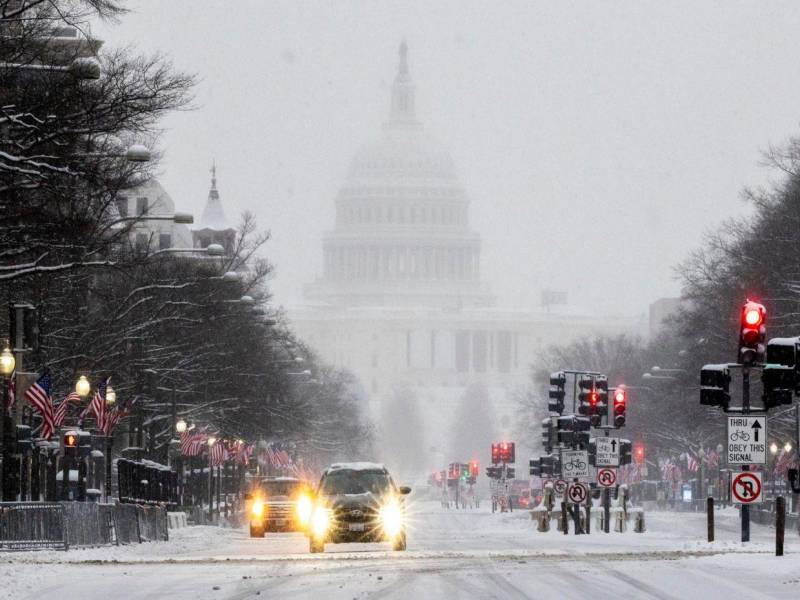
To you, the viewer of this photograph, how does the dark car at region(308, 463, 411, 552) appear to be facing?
facing the viewer

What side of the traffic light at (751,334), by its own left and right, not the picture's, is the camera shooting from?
front

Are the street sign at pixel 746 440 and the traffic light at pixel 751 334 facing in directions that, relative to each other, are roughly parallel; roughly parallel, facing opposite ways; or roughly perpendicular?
roughly parallel

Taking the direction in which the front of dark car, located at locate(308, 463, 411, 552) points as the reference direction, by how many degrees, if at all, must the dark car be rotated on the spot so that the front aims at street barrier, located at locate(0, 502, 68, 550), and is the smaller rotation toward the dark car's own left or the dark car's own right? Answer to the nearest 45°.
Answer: approximately 90° to the dark car's own right

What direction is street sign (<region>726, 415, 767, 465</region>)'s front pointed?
toward the camera

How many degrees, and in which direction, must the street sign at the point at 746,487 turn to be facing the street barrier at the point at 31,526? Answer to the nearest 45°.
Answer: approximately 90° to its right

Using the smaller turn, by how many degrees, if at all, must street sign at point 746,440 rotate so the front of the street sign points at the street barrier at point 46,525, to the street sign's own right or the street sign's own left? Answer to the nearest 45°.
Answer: approximately 90° to the street sign's own right

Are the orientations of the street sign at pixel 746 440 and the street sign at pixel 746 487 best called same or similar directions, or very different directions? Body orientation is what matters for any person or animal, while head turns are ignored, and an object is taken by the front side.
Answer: same or similar directions

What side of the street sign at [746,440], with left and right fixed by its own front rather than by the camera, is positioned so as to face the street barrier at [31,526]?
right

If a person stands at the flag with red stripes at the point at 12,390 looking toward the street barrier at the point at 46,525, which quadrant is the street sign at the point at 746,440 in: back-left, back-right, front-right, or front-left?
front-left

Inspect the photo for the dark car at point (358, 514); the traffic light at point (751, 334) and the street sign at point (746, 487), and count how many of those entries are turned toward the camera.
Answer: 3

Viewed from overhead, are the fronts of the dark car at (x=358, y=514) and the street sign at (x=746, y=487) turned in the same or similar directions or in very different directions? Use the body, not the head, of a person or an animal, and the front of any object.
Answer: same or similar directions
